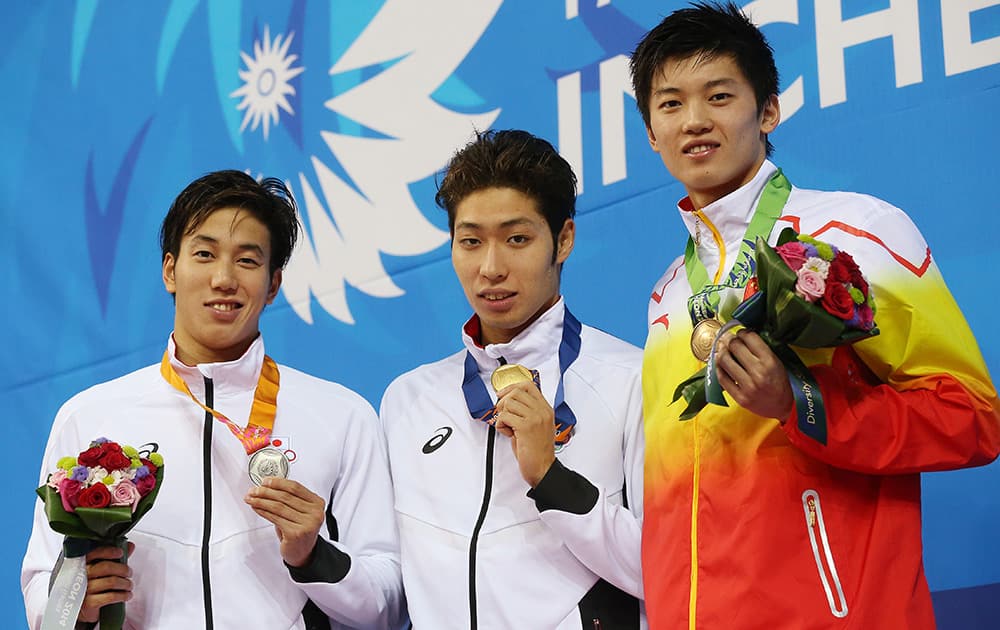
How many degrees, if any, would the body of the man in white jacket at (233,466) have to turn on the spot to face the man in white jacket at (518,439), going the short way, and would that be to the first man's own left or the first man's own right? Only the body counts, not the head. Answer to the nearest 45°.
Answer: approximately 45° to the first man's own left

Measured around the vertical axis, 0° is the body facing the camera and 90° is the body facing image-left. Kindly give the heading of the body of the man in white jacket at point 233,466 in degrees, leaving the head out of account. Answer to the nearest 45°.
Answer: approximately 0°

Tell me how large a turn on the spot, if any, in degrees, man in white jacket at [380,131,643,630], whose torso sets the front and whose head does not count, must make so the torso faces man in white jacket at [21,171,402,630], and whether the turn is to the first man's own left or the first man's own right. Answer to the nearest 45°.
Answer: approximately 45° to the first man's own right

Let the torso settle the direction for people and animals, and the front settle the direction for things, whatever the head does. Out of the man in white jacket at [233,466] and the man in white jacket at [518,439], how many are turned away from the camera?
0
